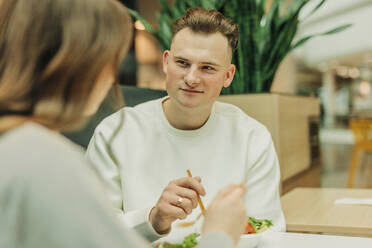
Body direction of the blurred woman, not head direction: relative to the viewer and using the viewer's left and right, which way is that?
facing away from the viewer and to the right of the viewer

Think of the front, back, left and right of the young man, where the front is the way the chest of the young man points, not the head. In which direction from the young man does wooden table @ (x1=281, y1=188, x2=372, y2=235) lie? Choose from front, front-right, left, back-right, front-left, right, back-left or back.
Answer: left

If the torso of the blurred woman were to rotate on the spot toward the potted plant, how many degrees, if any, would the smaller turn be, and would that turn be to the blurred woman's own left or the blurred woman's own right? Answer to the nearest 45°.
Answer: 0° — they already face it

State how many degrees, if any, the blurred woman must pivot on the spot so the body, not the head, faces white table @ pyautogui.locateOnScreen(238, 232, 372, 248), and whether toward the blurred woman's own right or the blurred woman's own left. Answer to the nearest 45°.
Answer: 0° — they already face it

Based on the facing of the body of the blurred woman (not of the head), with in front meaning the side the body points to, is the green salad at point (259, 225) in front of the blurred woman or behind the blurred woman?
in front

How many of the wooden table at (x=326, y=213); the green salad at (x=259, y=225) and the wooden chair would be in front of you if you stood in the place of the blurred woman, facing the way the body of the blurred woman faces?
3

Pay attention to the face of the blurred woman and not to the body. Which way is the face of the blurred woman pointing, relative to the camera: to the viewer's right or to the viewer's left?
to the viewer's right

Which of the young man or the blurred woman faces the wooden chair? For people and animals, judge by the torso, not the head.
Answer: the blurred woman

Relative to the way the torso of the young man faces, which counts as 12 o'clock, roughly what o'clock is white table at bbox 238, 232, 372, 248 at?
The white table is roughly at 11 o'clock from the young man.

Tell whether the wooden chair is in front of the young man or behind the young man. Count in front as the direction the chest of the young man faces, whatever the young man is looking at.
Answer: behind

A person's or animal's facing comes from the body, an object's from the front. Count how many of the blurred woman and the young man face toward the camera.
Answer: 1

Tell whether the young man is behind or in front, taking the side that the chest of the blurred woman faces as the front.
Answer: in front

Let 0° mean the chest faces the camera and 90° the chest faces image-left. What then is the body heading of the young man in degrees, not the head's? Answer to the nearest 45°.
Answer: approximately 0°
